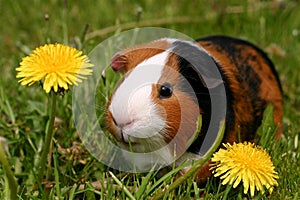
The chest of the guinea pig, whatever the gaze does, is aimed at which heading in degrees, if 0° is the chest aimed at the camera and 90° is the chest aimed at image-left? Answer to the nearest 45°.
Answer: approximately 45°

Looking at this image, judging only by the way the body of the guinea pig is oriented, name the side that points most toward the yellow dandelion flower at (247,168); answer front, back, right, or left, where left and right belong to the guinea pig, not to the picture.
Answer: left
